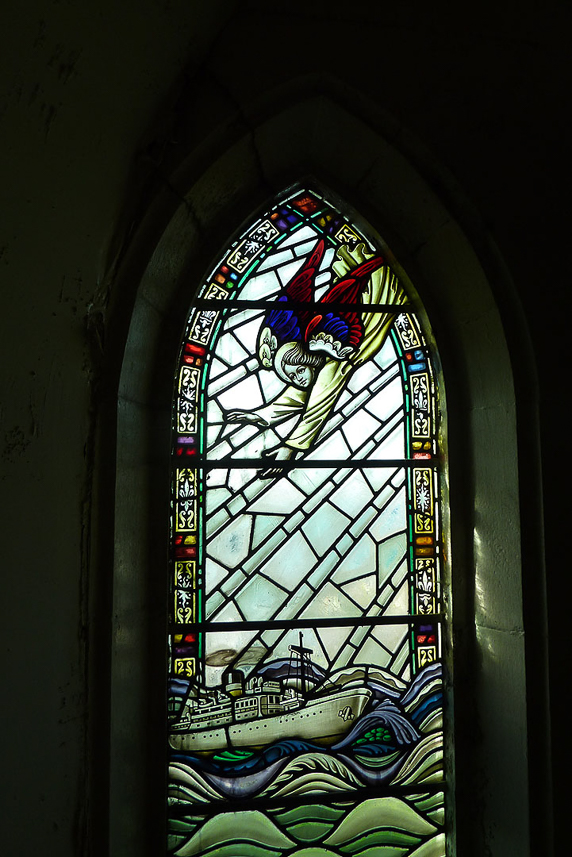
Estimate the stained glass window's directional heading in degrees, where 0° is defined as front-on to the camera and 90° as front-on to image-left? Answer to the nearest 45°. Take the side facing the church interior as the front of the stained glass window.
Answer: approximately 0°
